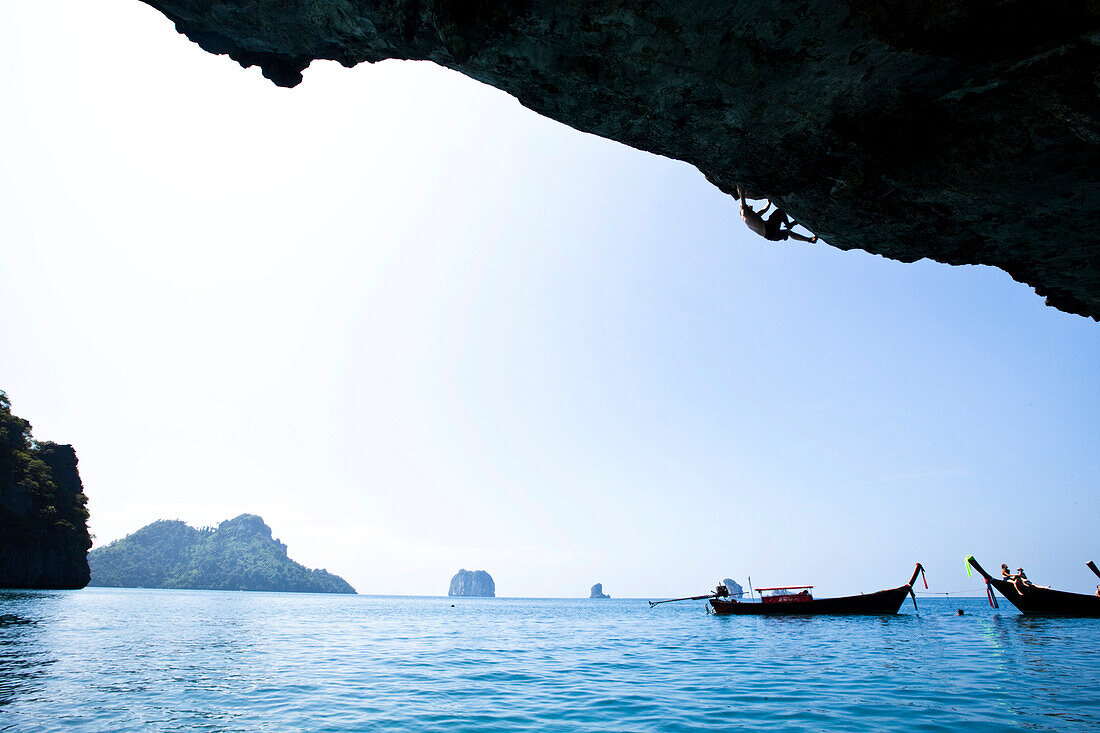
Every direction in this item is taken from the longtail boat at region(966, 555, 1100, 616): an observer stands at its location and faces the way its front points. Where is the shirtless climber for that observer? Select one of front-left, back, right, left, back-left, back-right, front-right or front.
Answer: left

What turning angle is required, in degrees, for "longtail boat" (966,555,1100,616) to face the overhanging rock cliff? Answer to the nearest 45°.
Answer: approximately 90° to its left

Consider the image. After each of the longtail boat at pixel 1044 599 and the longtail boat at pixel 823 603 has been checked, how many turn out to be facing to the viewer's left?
1

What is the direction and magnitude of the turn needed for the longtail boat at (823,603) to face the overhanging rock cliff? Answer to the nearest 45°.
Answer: approximately 90° to its right

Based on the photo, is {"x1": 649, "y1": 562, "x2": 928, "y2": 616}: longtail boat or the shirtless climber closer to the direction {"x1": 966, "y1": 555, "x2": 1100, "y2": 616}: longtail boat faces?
the longtail boat

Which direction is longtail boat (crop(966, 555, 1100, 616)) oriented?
to the viewer's left

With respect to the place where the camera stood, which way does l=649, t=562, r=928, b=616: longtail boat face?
facing to the right of the viewer

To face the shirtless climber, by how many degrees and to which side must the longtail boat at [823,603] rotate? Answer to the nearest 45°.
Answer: approximately 90° to its right

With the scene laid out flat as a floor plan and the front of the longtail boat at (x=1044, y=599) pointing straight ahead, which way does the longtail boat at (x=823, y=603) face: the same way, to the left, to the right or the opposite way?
the opposite way
